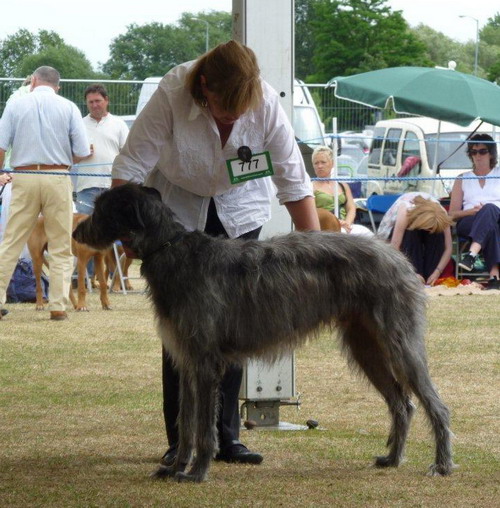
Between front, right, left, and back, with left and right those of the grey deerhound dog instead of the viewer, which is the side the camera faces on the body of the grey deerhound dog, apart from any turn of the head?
left

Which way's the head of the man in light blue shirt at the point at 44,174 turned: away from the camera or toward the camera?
away from the camera

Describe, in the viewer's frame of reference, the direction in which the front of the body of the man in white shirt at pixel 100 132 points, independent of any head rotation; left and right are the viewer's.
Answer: facing the viewer and to the left of the viewer

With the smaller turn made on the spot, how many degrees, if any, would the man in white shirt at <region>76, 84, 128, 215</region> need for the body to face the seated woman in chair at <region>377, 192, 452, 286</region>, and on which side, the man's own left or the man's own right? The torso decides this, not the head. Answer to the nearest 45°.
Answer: approximately 135° to the man's own left

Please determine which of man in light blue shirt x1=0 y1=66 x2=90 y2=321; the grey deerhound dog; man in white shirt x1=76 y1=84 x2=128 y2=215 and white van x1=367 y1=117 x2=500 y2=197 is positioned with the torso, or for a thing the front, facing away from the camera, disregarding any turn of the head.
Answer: man in light blue shirt x1=0 y1=66 x2=90 y2=321

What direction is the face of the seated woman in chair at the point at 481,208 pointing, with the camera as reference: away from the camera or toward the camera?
toward the camera

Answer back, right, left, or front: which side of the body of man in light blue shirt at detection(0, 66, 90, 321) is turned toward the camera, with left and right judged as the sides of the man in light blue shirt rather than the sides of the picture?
back

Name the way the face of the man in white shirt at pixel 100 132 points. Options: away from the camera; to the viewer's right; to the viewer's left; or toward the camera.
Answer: toward the camera

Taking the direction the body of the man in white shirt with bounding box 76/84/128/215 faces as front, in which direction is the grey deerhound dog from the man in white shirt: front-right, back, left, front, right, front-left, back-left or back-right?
front-left

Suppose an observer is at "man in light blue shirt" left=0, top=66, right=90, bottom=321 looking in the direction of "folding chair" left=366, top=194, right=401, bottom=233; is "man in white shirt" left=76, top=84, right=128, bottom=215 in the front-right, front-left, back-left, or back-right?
front-left

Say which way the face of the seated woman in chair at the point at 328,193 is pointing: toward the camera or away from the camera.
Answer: toward the camera

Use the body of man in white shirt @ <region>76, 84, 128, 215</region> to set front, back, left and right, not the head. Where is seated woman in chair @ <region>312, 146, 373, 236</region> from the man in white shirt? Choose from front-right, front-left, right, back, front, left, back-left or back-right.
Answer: back-left

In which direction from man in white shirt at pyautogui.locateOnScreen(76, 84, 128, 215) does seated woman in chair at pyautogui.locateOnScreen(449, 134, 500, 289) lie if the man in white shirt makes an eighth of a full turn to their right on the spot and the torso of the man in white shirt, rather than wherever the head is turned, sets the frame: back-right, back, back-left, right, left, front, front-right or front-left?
back

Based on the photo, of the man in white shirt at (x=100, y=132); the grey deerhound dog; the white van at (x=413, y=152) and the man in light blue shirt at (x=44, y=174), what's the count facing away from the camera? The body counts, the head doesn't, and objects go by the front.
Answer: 1
